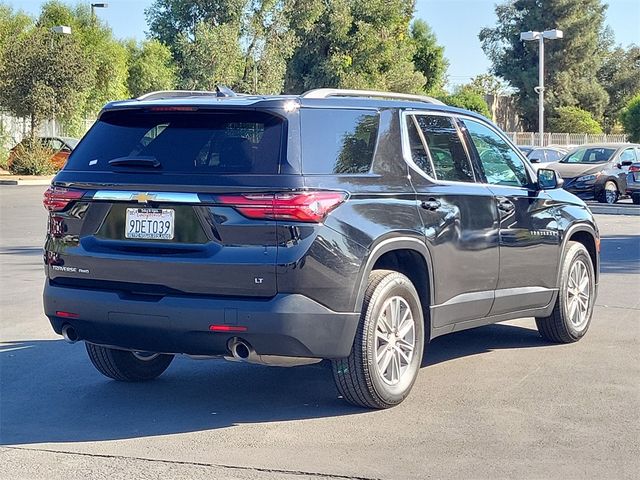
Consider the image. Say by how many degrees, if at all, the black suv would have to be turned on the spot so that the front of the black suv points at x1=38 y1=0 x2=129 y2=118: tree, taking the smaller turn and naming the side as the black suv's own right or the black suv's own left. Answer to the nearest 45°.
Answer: approximately 45° to the black suv's own left

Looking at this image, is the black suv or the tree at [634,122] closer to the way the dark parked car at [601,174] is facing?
the black suv

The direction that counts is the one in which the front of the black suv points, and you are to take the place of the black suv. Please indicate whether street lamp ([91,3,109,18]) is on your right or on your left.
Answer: on your left

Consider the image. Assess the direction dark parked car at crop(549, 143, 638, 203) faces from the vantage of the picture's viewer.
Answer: facing the viewer and to the left of the viewer

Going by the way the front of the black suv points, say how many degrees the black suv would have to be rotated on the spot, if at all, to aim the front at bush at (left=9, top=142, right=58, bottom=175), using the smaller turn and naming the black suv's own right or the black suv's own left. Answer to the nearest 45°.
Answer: approximately 45° to the black suv's own left

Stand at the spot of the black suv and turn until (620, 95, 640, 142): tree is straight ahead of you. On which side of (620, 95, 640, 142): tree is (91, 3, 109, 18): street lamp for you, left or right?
left

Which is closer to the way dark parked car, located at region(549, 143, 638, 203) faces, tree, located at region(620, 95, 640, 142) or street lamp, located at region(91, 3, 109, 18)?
the street lamp

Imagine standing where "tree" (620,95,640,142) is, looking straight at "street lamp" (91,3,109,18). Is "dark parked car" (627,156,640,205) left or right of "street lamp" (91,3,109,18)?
left

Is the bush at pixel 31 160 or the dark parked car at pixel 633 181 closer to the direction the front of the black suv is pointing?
the dark parked car

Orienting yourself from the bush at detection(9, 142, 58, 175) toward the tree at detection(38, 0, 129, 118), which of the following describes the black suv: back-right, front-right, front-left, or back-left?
back-right

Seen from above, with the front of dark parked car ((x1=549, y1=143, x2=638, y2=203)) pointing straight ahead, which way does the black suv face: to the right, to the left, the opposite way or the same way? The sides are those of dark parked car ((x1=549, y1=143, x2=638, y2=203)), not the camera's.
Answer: the opposite way

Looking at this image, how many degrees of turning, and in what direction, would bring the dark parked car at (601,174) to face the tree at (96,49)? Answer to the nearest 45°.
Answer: approximately 90° to its right

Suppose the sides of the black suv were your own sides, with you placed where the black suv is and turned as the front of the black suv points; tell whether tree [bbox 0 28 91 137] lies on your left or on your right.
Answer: on your left

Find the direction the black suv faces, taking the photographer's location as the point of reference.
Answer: facing away from the viewer and to the right of the viewer
